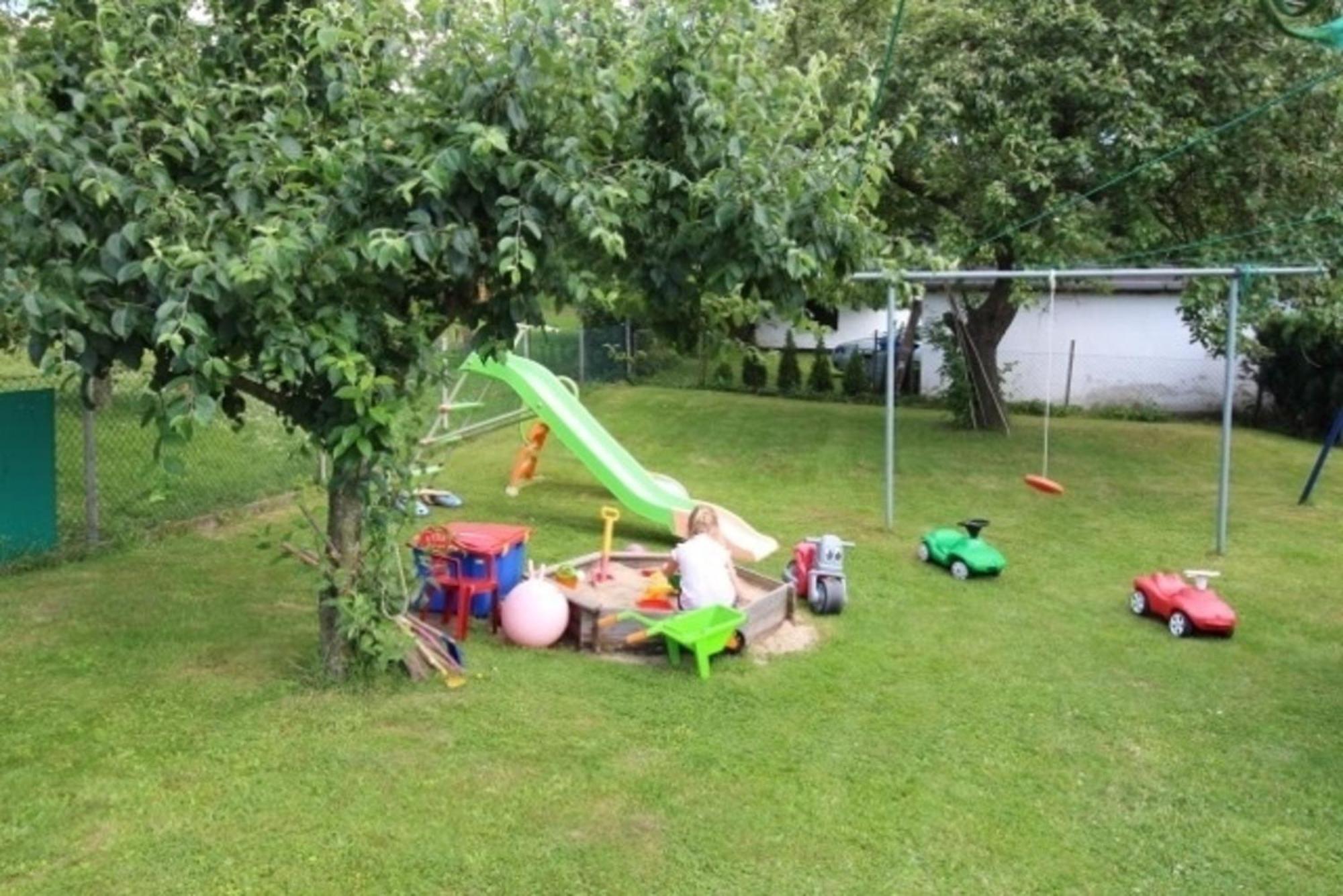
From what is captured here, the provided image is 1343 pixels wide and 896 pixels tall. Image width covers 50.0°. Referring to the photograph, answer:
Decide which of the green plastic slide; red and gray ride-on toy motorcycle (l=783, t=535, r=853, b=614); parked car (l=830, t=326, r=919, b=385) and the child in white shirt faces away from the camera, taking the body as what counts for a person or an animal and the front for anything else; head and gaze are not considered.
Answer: the child in white shirt

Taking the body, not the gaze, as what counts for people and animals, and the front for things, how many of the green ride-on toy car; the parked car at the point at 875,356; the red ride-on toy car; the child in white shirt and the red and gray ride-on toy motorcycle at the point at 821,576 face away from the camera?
1

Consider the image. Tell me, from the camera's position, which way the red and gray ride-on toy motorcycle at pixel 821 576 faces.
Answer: facing the viewer and to the right of the viewer

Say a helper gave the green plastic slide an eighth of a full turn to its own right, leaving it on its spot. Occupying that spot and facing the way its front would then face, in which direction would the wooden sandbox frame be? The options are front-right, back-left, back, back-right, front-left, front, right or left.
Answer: front

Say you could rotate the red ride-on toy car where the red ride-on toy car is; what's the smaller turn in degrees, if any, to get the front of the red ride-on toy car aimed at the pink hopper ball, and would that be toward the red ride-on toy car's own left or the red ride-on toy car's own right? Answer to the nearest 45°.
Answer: approximately 90° to the red ride-on toy car's own right

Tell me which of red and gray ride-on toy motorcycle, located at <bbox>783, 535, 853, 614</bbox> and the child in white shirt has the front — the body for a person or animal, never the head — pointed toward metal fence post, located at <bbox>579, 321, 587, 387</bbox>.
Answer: the child in white shirt

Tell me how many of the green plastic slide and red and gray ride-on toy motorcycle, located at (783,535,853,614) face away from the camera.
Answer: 0

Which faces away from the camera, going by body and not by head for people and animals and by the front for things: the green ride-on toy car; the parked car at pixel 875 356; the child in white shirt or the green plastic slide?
the child in white shirt

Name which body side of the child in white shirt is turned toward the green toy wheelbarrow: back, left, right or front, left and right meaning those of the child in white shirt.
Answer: back

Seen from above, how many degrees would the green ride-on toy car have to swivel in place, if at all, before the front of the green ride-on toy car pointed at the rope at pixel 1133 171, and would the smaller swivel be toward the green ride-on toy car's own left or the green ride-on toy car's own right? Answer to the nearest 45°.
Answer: approximately 135° to the green ride-on toy car's own left
